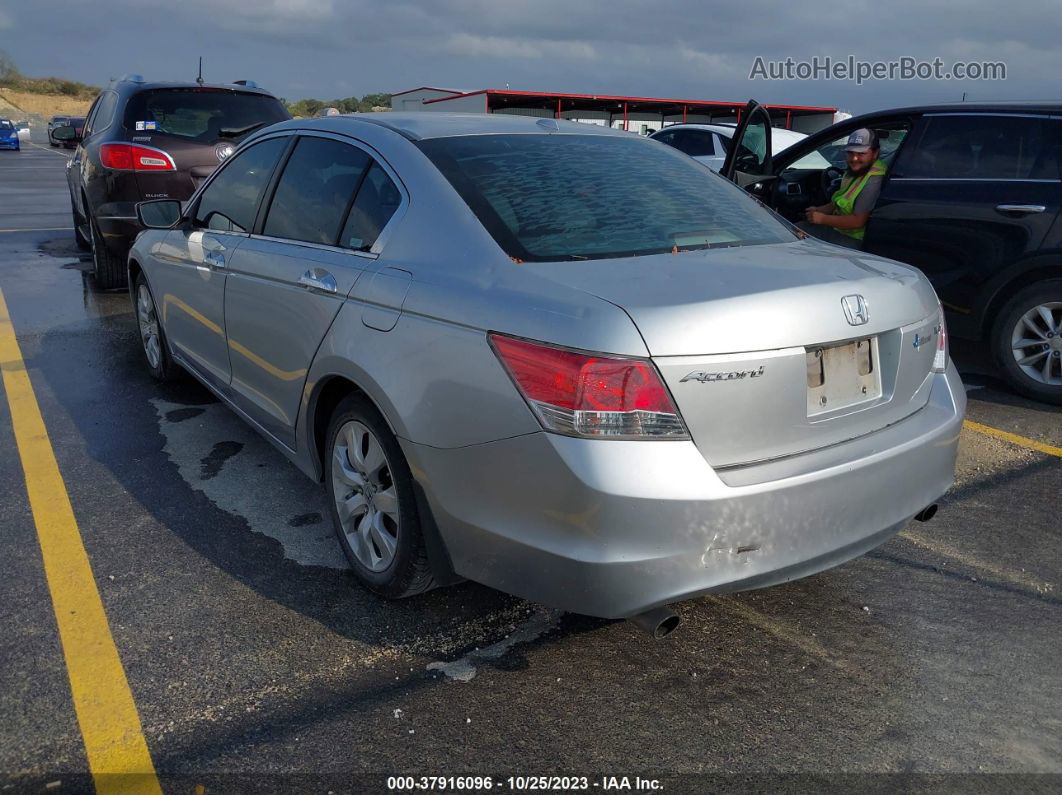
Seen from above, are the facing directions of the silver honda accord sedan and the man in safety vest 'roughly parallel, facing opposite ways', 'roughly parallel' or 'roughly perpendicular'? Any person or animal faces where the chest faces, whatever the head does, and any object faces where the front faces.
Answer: roughly perpendicular

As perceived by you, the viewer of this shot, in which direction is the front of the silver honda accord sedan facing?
facing away from the viewer and to the left of the viewer

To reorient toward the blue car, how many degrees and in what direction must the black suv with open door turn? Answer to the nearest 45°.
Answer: approximately 45° to its right

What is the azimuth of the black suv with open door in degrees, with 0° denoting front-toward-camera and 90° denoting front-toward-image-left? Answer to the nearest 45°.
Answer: approximately 90°

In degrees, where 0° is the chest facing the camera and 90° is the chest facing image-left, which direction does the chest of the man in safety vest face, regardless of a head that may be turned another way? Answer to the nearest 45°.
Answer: approximately 45°

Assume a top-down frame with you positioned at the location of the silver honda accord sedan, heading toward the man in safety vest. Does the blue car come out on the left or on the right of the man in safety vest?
left

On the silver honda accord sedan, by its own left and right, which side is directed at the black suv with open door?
right
